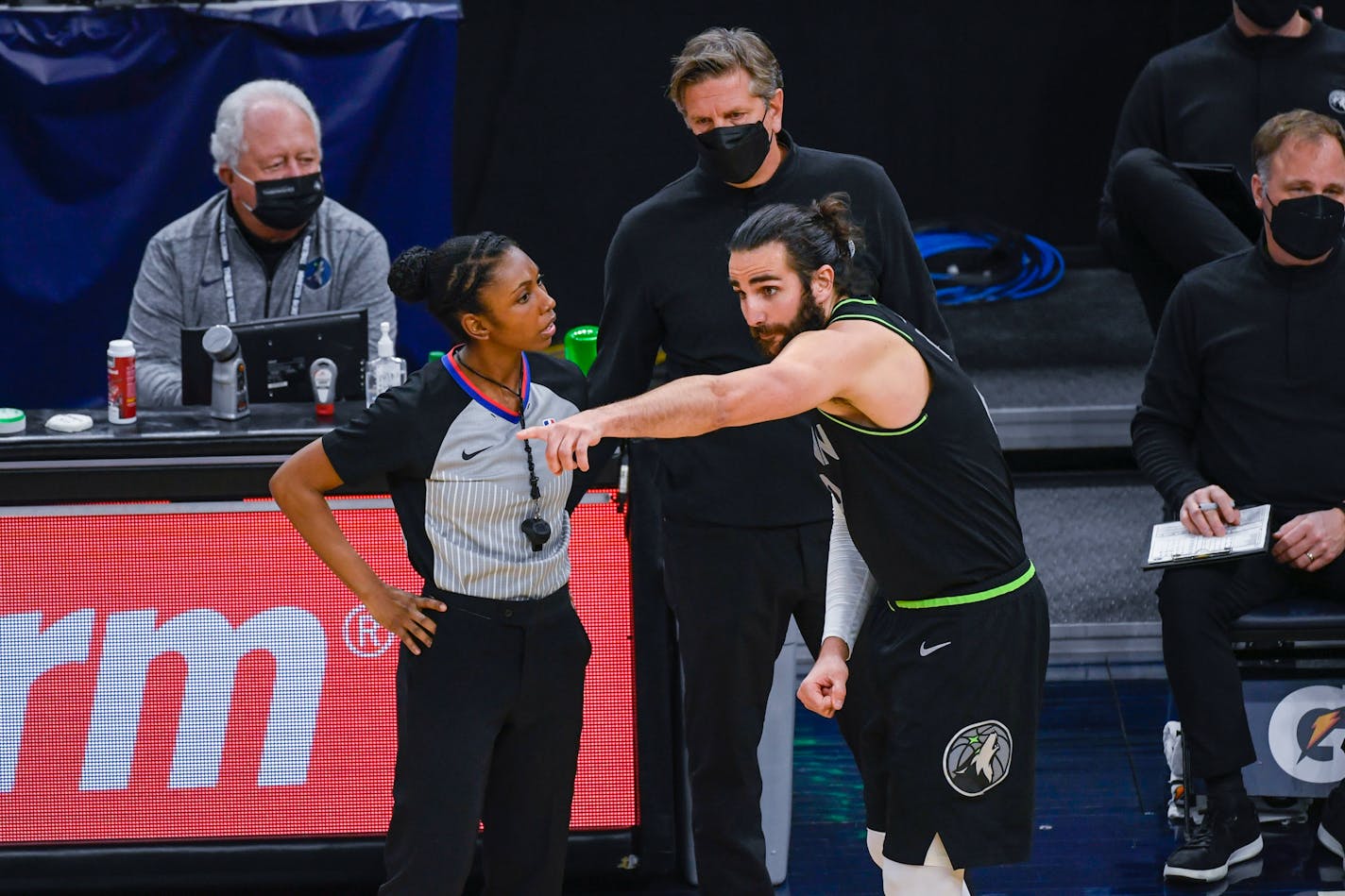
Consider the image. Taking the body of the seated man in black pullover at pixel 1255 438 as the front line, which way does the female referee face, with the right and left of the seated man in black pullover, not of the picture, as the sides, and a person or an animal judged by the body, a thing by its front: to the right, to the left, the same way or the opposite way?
to the left

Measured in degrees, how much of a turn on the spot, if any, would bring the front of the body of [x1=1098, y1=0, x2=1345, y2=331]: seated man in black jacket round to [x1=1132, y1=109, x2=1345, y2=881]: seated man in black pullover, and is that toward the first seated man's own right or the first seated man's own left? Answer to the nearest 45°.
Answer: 0° — they already face them

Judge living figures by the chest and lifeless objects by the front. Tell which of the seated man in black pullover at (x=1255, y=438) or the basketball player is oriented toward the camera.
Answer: the seated man in black pullover

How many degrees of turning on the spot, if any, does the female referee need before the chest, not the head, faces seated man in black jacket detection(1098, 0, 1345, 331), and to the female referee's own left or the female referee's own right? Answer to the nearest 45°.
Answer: approximately 90° to the female referee's own left

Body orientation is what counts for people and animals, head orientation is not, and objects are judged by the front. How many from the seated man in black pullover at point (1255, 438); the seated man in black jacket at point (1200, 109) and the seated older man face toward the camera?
3

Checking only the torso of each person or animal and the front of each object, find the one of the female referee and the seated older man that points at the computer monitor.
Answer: the seated older man

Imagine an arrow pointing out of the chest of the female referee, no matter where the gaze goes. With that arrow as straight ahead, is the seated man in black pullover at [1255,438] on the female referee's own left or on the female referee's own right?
on the female referee's own left

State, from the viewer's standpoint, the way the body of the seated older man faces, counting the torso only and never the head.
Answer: toward the camera

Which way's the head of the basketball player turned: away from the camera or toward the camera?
toward the camera

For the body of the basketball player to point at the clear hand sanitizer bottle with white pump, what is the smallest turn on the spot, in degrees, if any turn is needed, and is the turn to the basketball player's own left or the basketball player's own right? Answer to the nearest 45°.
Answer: approximately 45° to the basketball player's own right

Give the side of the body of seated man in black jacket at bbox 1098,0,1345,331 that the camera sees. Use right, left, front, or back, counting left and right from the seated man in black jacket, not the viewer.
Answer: front

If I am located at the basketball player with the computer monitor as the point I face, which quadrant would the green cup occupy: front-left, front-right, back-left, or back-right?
front-right

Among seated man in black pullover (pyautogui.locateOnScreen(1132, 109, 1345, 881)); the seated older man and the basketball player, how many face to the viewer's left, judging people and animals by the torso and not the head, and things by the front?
1

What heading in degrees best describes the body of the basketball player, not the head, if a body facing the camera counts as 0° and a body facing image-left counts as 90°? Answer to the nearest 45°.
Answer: approximately 90°
